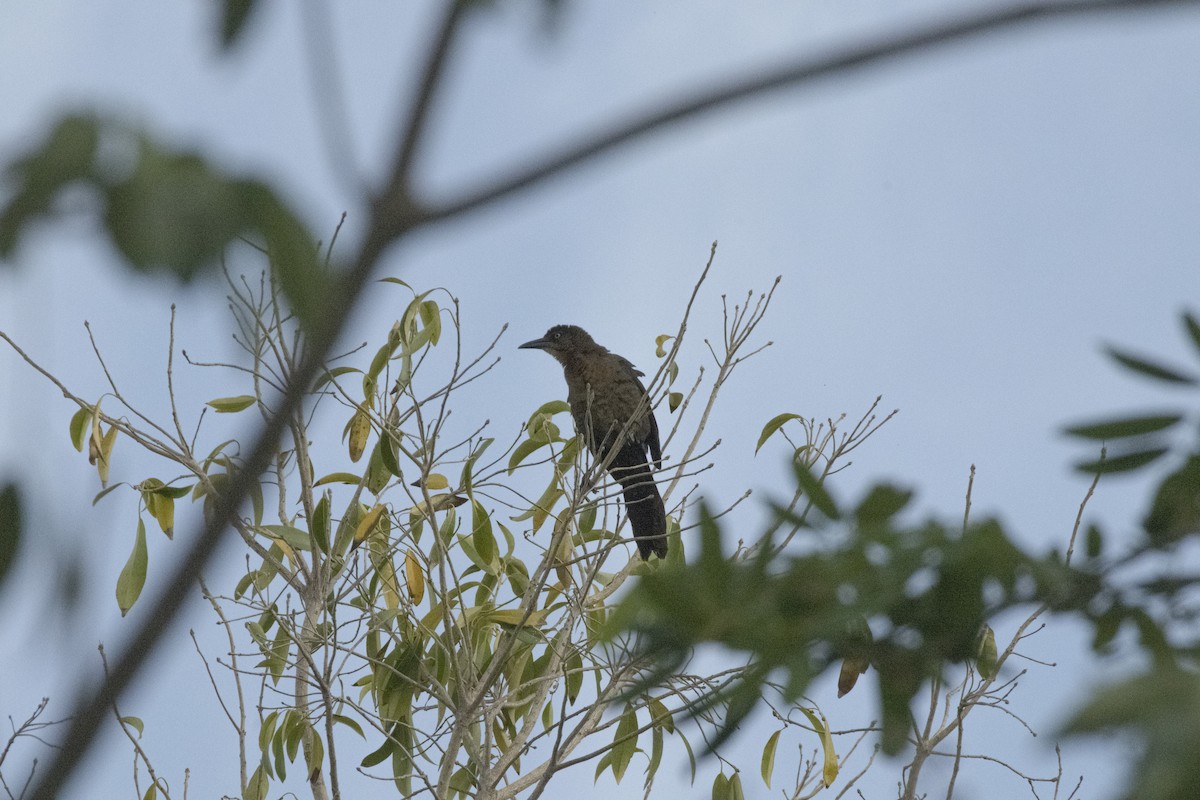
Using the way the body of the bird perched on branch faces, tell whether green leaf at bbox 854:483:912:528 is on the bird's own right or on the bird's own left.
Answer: on the bird's own left

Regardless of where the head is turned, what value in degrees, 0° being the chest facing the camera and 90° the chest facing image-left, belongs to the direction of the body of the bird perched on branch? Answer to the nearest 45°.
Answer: approximately 45°

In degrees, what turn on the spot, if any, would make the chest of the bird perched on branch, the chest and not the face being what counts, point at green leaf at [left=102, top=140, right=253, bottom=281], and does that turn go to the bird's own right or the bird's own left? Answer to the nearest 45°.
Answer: approximately 45° to the bird's own left

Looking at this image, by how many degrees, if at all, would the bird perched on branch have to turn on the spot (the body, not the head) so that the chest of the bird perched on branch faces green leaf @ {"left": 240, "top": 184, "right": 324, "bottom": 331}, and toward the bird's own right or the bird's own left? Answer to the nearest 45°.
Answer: approximately 45° to the bird's own left

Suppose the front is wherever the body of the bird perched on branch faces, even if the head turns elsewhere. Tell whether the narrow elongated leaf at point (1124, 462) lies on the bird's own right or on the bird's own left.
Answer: on the bird's own left
